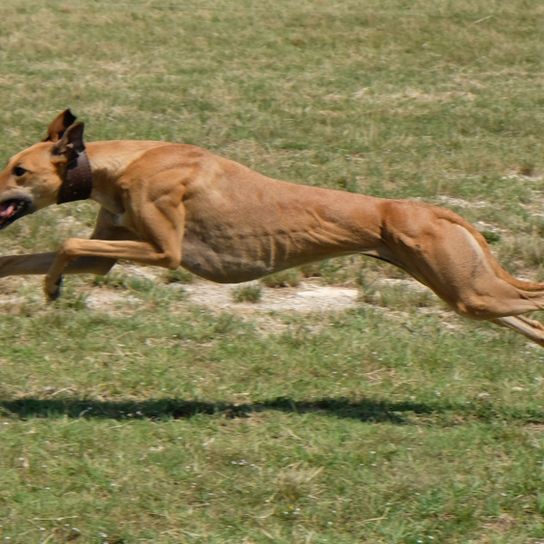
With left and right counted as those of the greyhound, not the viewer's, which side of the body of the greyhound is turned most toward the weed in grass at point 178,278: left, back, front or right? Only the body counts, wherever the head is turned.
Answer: right

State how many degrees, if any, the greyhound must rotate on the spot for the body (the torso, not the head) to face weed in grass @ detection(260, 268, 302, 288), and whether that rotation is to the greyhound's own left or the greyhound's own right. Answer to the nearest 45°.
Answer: approximately 90° to the greyhound's own right

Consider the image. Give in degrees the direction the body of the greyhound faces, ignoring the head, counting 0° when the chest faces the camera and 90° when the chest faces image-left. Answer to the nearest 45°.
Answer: approximately 90°

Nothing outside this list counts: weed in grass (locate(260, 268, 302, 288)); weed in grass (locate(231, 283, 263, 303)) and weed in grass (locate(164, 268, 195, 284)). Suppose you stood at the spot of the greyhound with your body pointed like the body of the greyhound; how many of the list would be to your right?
3

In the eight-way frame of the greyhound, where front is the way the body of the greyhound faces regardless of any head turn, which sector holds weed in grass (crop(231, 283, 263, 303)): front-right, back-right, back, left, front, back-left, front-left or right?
right
